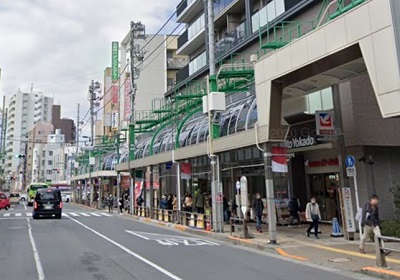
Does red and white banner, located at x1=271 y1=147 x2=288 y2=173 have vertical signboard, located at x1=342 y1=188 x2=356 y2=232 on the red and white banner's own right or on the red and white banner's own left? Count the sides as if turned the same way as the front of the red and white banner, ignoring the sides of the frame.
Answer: on the red and white banner's own left

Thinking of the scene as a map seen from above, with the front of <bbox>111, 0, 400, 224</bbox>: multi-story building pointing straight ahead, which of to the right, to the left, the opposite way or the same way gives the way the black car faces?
to the right

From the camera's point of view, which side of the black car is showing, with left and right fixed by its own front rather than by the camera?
back

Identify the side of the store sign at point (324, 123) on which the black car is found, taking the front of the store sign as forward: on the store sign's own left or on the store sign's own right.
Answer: on the store sign's own right

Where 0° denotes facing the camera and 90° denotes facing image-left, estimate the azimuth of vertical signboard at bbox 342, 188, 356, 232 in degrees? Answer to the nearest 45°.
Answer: approximately 0°
